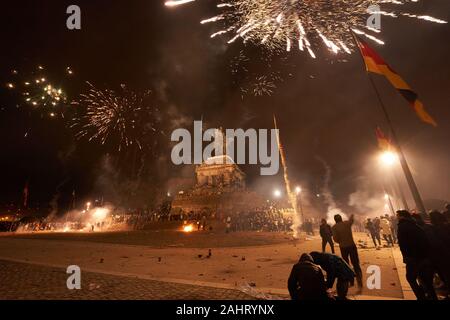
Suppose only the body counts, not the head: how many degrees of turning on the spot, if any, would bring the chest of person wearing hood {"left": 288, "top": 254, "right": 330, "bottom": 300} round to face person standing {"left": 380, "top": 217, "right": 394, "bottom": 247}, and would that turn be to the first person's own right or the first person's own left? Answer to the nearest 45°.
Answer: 0° — they already face them

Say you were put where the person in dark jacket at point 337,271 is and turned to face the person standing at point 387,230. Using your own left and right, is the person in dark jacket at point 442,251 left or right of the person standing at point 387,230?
right

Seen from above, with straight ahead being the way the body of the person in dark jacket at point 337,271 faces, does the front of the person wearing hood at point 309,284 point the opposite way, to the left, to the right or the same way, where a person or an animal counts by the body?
to the right

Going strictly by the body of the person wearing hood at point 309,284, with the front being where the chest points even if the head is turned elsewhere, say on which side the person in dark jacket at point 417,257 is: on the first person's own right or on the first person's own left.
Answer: on the first person's own right

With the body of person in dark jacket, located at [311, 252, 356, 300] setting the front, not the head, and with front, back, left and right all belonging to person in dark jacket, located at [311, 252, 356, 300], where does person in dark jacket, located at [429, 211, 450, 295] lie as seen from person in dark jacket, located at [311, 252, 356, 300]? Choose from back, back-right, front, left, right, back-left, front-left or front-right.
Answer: back-right

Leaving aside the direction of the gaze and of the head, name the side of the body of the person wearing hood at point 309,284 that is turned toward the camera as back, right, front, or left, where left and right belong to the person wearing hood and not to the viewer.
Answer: back

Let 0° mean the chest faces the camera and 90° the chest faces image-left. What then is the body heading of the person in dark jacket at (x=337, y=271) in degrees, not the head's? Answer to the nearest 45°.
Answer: approximately 90°

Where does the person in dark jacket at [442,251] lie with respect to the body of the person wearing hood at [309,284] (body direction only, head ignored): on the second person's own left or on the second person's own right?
on the second person's own right

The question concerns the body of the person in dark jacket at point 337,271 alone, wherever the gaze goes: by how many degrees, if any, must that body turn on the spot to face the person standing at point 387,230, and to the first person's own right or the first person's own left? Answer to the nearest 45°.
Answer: approximately 90° to the first person's own right

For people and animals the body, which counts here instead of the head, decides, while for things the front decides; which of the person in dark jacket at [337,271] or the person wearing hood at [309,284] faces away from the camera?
the person wearing hood

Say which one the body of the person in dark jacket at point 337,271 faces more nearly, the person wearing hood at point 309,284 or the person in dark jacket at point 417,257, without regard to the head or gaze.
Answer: the person wearing hood
